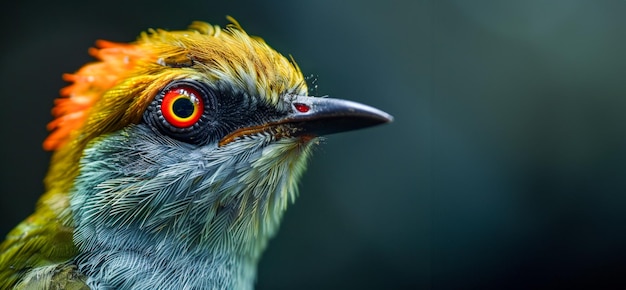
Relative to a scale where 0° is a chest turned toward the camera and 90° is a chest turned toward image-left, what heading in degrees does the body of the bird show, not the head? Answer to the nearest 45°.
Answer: approximately 270°
